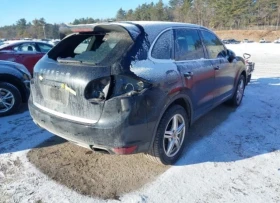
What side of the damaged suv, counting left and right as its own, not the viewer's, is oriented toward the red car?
left

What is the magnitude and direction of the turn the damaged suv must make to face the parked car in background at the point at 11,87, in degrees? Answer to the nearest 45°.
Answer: approximately 90° to its left

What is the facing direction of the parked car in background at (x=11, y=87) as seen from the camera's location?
facing to the right of the viewer

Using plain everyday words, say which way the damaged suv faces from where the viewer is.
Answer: facing away from the viewer and to the right of the viewer

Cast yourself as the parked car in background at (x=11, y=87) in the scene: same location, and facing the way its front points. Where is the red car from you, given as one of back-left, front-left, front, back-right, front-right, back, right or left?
left

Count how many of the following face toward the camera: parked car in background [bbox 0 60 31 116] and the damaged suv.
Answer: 0

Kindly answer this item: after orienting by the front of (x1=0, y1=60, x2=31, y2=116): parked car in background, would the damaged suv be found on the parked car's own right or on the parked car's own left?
on the parked car's own right
